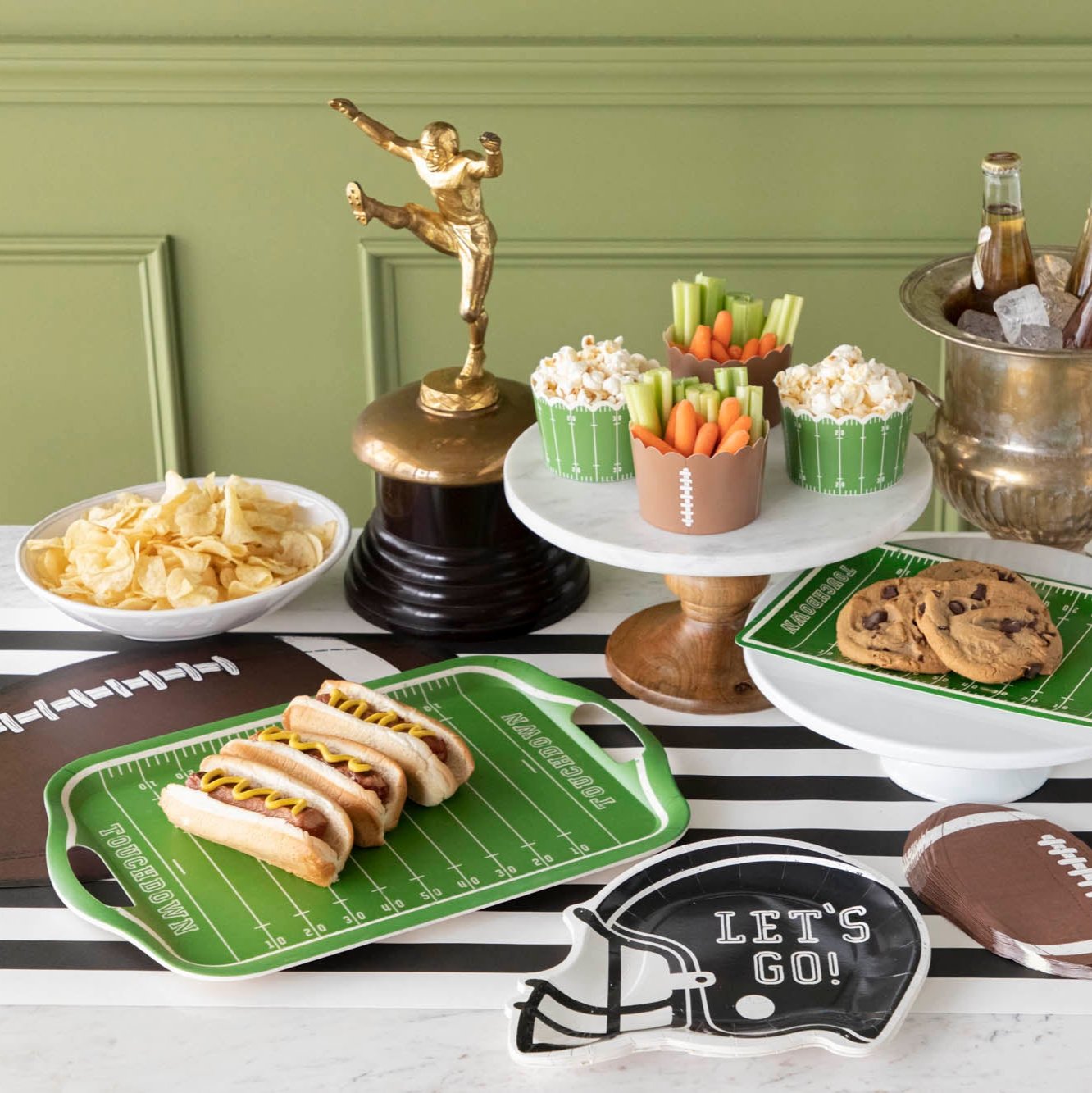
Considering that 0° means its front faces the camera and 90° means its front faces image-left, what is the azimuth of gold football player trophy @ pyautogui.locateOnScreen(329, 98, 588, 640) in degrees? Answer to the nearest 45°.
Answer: approximately 45°
